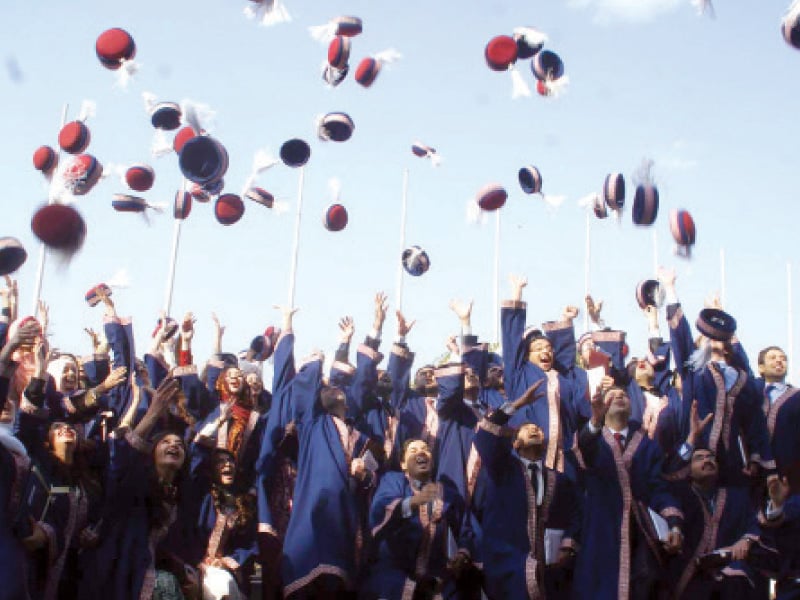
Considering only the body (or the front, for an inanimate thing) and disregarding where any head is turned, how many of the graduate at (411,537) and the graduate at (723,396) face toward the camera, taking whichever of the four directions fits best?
2

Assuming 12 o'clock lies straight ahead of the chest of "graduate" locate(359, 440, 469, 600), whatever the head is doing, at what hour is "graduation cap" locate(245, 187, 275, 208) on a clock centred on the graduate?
The graduation cap is roughly at 5 o'clock from the graduate.

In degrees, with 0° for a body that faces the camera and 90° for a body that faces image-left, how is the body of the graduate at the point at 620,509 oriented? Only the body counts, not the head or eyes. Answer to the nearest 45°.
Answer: approximately 0°

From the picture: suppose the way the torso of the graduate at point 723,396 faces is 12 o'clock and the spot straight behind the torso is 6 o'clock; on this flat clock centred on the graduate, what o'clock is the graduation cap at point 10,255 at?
The graduation cap is roughly at 2 o'clock from the graduate.
